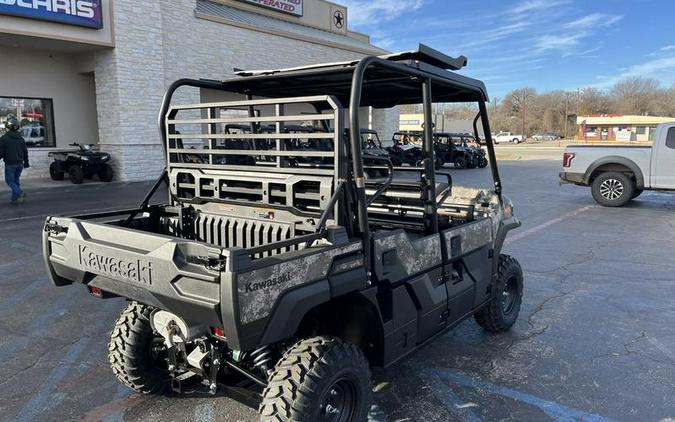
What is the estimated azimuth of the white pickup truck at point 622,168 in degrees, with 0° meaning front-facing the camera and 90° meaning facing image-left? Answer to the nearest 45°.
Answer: approximately 270°

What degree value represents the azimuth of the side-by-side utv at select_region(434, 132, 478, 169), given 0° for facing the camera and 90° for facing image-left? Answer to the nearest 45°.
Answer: approximately 315°

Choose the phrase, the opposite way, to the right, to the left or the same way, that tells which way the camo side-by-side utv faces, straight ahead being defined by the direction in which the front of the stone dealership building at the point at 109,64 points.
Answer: to the left

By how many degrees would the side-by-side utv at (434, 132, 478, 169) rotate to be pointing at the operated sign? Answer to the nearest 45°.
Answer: approximately 135° to its right

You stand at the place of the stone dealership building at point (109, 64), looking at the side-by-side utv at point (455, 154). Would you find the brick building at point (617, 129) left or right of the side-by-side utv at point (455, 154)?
left

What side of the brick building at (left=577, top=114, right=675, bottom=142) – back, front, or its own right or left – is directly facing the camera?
front

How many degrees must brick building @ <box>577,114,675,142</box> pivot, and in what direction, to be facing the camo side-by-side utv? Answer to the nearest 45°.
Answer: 0° — it already faces it

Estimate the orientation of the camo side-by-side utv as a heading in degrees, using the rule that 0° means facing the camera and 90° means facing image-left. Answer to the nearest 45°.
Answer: approximately 225°

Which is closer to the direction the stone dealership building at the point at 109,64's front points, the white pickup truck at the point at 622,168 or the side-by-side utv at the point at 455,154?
the white pickup truck

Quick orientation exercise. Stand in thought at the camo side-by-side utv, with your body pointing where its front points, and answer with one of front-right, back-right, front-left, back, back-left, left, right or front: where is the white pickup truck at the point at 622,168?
front

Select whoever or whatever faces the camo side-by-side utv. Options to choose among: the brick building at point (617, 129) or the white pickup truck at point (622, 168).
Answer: the brick building

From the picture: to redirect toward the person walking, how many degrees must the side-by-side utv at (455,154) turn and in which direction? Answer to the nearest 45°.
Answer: approximately 90° to its right

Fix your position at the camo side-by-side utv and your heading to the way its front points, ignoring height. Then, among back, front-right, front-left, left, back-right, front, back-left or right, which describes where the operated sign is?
front-left

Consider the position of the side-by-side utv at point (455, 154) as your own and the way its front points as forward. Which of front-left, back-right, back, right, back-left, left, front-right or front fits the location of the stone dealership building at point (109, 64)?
right

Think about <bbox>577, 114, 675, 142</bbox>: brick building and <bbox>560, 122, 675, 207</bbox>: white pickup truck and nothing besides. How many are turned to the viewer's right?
1

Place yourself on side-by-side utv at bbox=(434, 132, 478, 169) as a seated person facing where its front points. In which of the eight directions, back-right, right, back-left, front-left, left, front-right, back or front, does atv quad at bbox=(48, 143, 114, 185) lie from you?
right
